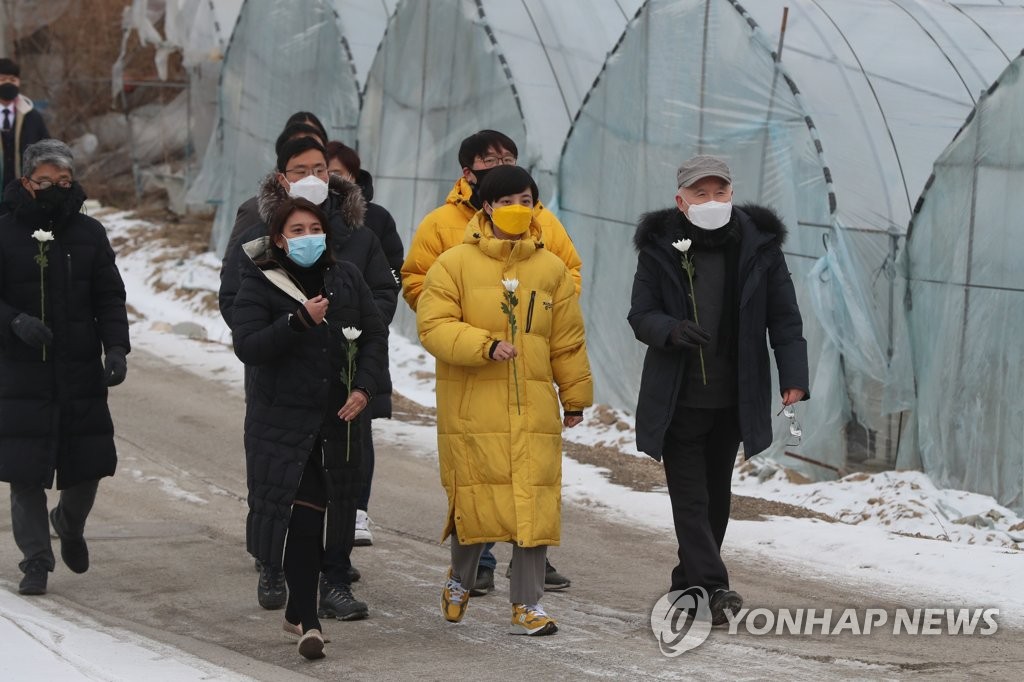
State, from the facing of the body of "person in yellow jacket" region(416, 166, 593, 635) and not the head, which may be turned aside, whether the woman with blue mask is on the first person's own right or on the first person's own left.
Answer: on the first person's own right

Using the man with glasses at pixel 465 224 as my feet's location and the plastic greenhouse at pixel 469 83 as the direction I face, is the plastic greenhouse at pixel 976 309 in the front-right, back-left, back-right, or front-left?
front-right

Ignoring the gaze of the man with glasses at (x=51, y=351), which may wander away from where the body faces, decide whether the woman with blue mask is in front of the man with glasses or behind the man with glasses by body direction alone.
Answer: in front

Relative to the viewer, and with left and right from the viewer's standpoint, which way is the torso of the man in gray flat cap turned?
facing the viewer

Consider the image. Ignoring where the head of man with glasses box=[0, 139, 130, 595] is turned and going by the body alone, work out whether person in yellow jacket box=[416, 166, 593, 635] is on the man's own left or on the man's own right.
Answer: on the man's own left

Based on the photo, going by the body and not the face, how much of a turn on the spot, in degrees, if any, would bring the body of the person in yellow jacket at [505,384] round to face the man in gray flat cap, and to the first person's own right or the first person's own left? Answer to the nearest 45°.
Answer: approximately 90° to the first person's own left

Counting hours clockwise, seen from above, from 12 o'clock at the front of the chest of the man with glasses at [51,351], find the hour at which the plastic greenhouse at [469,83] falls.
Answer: The plastic greenhouse is roughly at 7 o'clock from the man with glasses.

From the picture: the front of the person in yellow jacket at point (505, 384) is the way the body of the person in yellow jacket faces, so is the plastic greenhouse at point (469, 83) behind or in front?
behind

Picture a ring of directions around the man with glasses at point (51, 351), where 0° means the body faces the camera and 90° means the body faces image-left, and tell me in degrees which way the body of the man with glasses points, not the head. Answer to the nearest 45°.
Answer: approximately 0°

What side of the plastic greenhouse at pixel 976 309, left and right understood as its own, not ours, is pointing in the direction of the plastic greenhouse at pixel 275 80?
right

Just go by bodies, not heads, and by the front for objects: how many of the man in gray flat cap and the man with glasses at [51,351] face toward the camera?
2
